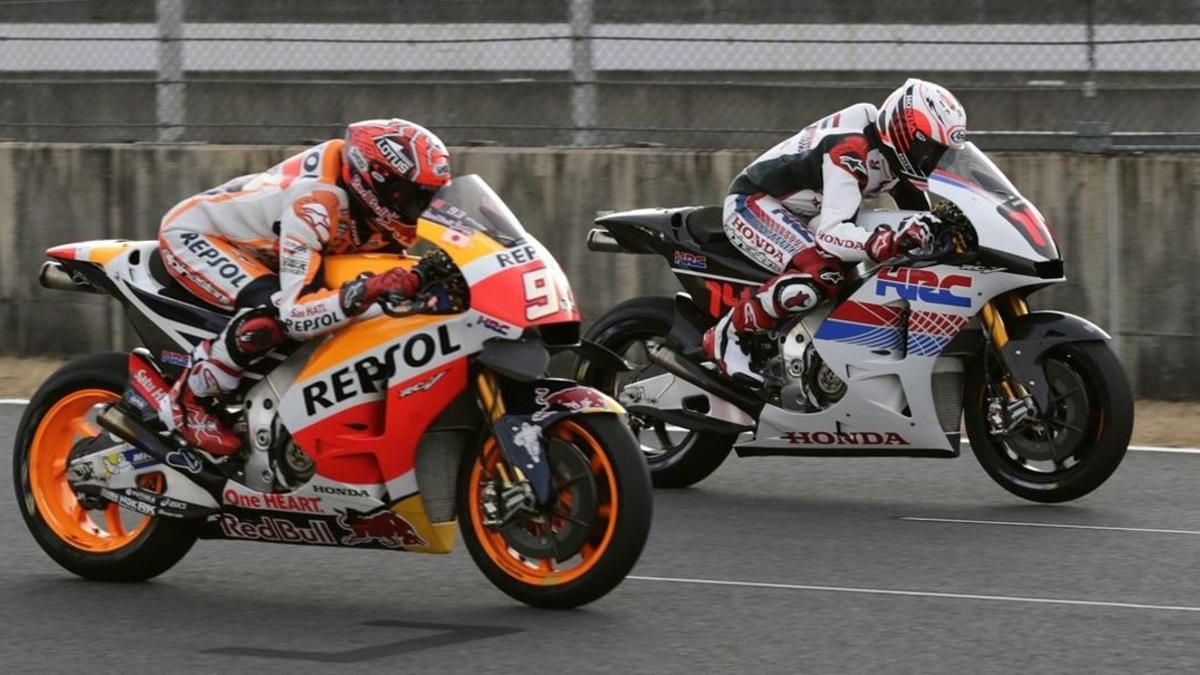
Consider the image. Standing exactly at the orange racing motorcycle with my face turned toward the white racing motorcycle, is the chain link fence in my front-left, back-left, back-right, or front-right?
front-left

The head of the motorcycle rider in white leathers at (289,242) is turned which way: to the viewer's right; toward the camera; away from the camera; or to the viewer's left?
to the viewer's right

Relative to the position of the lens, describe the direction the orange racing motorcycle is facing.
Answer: facing the viewer and to the right of the viewer

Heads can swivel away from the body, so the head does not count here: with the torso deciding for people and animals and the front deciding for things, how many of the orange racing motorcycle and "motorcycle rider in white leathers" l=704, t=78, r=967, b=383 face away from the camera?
0

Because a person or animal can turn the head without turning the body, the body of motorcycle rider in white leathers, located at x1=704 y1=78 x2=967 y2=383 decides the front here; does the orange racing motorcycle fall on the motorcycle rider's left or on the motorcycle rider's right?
on the motorcycle rider's right

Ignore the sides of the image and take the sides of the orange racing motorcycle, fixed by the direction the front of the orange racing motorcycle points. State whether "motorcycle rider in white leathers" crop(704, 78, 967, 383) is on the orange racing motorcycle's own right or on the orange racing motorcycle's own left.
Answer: on the orange racing motorcycle's own left

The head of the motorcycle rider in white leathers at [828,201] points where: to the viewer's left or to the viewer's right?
to the viewer's right

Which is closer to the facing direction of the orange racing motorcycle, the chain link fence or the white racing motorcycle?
the white racing motorcycle
